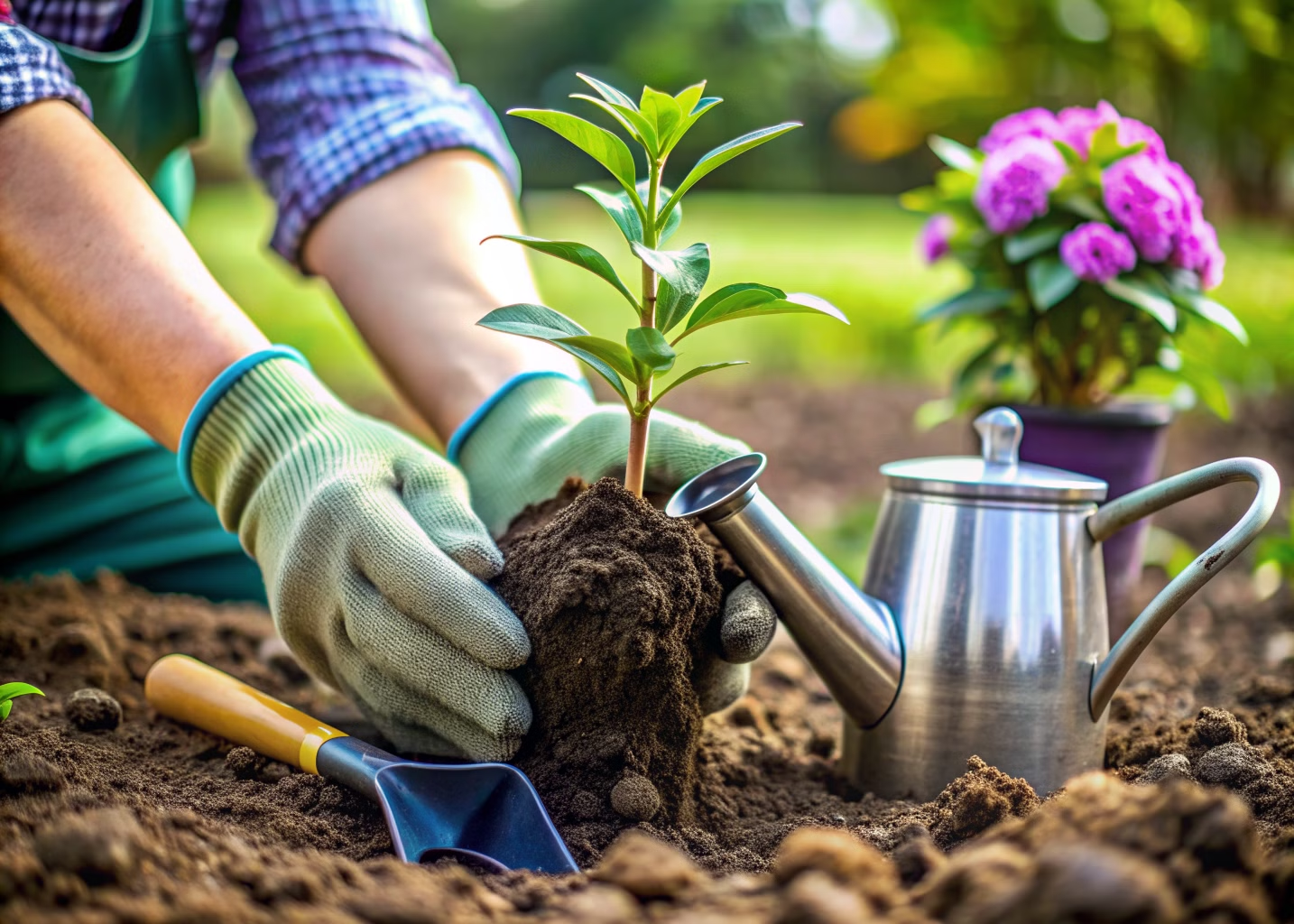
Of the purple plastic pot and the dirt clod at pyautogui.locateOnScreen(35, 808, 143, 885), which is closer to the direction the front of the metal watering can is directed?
the dirt clod

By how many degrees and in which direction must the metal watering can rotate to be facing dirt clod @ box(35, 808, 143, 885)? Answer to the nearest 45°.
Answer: approximately 45° to its left

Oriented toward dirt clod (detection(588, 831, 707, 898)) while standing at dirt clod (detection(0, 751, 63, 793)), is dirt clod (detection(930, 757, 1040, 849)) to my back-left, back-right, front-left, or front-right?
front-left

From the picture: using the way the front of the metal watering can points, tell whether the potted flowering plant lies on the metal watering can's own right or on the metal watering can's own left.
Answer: on the metal watering can's own right

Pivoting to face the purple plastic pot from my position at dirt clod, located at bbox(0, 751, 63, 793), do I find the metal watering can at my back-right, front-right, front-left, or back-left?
front-right

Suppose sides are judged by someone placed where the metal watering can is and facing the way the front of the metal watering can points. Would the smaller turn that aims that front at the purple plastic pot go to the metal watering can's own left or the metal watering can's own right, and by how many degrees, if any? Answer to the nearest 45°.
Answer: approximately 90° to the metal watering can's own right

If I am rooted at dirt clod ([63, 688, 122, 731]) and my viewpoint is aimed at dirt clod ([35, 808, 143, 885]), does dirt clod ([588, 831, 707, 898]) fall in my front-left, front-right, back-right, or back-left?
front-left

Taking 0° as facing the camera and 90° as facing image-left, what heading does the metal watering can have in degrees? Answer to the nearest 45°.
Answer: approximately 90°
